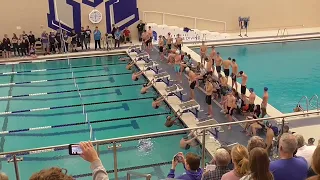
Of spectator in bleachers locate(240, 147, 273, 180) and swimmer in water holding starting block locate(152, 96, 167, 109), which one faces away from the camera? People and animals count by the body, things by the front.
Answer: the spectator in bleachers

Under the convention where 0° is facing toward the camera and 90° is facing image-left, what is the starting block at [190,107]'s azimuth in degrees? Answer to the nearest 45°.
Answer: approximately 45°

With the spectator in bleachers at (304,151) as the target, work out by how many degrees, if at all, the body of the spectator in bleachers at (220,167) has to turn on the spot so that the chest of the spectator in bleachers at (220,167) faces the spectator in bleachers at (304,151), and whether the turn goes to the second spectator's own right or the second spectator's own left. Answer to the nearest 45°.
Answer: approximately 90° to the second spectator's own right

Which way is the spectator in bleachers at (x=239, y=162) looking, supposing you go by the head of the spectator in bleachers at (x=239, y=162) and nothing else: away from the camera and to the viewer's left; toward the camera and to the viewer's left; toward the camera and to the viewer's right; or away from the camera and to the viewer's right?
away from the camera and to the viewer's left

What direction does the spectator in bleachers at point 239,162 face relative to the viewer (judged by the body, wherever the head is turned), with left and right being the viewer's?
facing away from the viewer and to the left of the viewer

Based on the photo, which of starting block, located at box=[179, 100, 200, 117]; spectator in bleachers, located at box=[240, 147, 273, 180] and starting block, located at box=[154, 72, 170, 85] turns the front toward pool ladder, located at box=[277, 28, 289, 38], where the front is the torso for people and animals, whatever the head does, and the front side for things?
the spectator in bleachers

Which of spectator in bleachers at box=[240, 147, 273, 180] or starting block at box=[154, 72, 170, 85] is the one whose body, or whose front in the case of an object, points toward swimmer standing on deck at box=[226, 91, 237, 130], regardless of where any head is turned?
the spectator in bleachers

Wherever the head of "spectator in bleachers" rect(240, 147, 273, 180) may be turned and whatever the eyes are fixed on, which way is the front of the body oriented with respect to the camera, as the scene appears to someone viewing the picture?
away from the camera

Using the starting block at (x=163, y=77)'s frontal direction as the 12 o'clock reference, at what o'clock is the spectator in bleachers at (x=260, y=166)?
The spectator in bleachers is roughly at 9 o'clock from the starting block.

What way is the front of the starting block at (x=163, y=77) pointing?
to the viewer's left

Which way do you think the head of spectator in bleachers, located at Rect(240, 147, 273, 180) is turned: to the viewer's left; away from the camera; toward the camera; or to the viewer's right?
away from the camera

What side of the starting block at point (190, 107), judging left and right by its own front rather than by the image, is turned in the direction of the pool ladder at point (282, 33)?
back

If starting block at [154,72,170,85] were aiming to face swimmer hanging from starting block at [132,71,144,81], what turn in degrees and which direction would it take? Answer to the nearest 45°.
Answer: approximately 45° to its right

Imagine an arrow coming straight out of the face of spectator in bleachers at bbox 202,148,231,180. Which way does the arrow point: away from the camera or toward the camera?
away from the camera

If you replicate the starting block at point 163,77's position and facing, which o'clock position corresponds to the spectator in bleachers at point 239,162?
The spectator in bleachers is roughly at 9 o'clock from the starting block.
